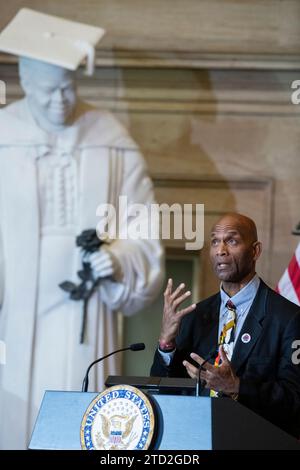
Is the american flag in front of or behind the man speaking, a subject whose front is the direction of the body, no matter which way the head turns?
behind

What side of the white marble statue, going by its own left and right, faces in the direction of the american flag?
left

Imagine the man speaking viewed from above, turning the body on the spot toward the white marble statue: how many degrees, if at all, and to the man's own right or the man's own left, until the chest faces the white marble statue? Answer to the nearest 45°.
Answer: approximately 90° to the man's own right

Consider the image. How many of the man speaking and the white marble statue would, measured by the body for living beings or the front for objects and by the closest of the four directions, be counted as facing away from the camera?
0

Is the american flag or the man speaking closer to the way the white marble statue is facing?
the man speaking

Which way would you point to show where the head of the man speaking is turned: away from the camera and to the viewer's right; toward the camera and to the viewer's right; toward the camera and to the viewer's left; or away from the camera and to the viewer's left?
toward the camera and to the viewer's left

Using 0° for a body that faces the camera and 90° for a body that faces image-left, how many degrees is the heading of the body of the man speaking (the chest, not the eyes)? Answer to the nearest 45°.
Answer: approximately 45°

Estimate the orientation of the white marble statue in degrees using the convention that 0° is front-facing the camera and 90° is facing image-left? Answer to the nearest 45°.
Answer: approximately 0°
